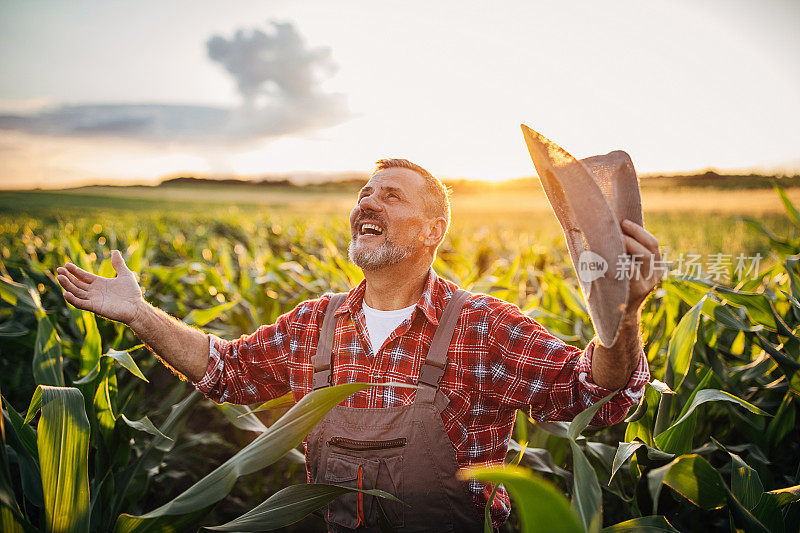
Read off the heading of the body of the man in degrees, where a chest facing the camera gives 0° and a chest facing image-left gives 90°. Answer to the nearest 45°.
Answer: approximately 45°
